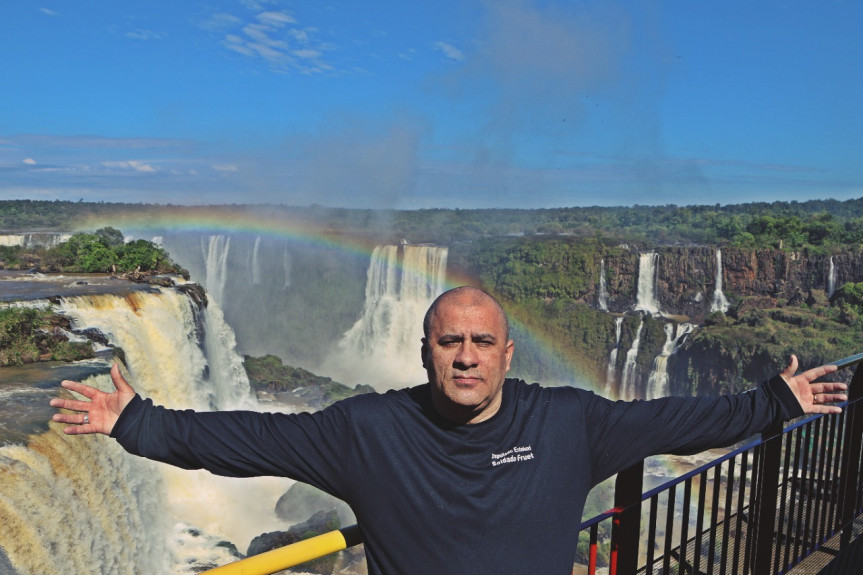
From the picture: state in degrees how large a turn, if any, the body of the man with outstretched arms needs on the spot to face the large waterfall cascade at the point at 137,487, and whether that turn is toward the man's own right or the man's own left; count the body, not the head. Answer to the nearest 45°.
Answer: approximately 135° to the man's own right

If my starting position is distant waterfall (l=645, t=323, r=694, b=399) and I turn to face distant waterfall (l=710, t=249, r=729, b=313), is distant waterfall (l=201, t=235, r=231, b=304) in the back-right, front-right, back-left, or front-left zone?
back-left

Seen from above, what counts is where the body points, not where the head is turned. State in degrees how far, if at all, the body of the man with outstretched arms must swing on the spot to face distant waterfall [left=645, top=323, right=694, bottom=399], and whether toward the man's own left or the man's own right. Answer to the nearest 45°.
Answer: approximately 180°

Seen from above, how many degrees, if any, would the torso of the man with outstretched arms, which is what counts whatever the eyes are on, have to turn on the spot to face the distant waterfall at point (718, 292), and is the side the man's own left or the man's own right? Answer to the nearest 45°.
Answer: approximately 180°

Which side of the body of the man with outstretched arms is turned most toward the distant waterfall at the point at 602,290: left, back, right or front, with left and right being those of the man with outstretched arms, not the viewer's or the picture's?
back

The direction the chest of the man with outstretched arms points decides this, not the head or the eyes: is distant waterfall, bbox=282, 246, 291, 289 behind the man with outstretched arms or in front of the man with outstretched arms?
behind

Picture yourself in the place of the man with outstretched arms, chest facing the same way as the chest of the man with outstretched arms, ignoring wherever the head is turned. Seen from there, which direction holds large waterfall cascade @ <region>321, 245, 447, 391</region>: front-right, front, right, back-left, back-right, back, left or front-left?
back

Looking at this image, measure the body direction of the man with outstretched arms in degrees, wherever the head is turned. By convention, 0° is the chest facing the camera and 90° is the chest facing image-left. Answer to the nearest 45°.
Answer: approximately 0°

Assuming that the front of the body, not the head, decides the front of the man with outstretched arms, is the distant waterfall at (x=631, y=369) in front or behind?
behind
